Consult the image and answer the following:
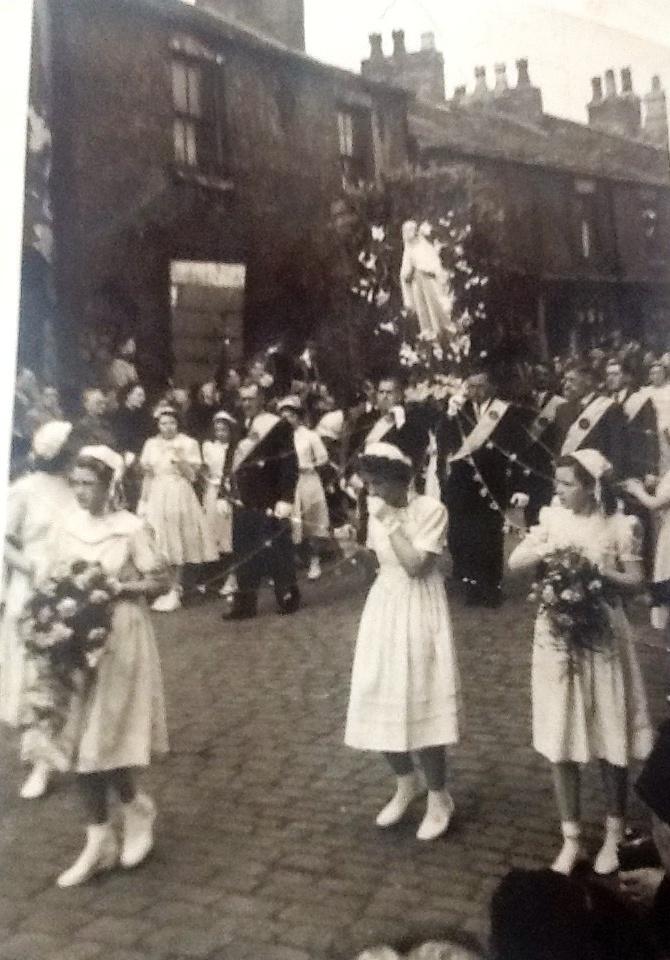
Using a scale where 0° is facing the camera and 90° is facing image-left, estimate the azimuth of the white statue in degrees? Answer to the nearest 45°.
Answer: approximately 45°

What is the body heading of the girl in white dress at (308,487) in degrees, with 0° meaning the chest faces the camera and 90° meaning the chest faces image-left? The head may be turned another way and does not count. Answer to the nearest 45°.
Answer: approximately 45°

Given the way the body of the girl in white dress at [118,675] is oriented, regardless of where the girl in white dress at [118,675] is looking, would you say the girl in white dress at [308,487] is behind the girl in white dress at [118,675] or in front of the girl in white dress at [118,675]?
behind

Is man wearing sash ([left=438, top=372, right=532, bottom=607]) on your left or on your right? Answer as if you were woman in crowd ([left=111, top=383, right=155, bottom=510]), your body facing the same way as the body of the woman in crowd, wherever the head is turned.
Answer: on your left

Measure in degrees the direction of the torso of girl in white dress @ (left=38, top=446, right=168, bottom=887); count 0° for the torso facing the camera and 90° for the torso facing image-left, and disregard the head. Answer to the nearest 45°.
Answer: approximately 45°

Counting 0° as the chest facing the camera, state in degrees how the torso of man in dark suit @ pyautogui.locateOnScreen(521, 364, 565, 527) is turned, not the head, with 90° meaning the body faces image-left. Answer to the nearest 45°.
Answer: approximately 45°
